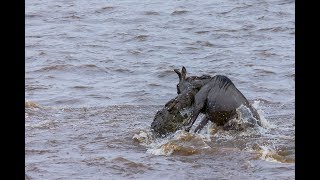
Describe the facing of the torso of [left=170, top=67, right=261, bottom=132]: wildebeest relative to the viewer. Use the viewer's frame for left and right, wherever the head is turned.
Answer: facing to the left of the viewer
